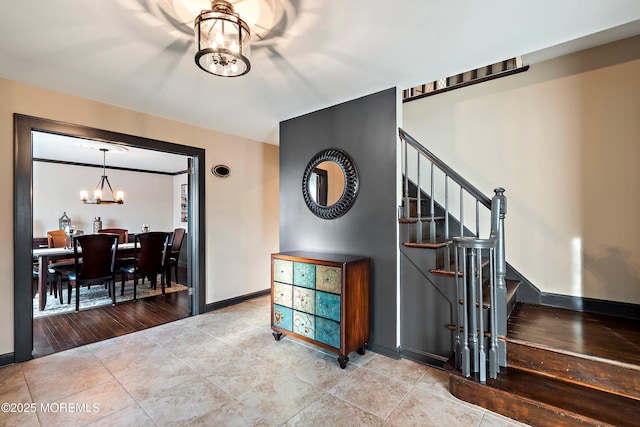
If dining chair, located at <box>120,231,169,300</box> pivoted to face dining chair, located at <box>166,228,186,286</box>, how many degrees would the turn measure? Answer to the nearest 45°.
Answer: approximately 90° to its right

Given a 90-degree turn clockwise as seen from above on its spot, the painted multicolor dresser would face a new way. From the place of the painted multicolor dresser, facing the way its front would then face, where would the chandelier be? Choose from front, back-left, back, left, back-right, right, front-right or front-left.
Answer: front

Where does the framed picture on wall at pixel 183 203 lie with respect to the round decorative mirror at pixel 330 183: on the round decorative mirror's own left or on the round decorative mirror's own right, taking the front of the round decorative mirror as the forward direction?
on the round decorative mirror's own right

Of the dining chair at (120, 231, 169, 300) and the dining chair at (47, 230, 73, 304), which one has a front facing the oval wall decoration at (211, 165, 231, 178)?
the dining chair at (47, 230, 73, 304)

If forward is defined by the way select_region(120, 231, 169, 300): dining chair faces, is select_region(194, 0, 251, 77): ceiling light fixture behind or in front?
behind

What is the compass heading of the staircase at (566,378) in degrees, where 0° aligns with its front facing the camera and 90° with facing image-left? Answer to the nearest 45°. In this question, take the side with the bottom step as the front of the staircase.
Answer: approximately 45°

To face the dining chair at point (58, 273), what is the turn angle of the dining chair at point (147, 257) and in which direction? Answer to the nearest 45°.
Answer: approximately 45° to its left

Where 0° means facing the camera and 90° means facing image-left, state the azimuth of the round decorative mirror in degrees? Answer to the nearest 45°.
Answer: approximately 45°

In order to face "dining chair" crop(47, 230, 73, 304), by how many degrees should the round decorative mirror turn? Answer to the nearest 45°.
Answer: approximately 45° to its right

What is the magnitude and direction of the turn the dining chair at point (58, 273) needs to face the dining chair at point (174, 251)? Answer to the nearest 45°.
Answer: approximately 45° to its left
